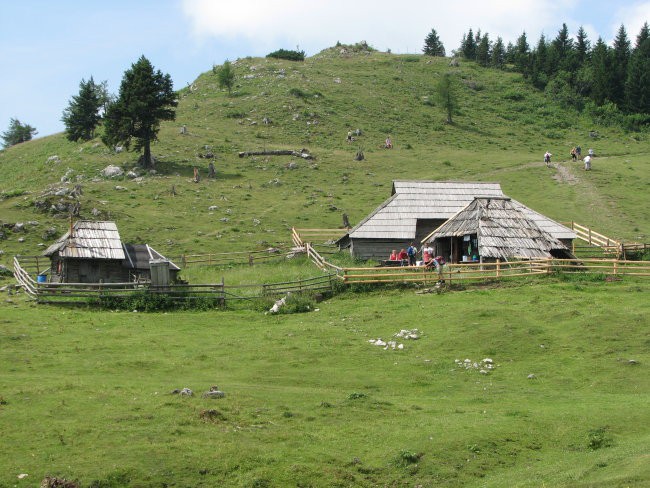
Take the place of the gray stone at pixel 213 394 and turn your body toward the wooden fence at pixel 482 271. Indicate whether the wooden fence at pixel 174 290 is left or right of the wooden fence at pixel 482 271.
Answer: left

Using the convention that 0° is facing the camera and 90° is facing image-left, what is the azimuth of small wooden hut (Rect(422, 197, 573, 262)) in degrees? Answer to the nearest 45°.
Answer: approximately 45°

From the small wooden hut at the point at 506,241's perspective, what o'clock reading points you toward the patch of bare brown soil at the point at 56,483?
The patch of bare brown soil is roughly at 11 o'clock from the small wooden hut.

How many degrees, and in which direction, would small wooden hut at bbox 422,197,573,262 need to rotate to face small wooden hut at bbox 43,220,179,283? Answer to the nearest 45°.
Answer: approximately 45° to its right

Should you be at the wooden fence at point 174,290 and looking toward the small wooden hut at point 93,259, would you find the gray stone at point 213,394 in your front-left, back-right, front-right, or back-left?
back-left

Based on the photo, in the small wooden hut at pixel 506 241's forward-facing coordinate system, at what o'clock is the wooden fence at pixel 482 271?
The wooden fence is roughly at 11 o'clock from the small wooden hut.
